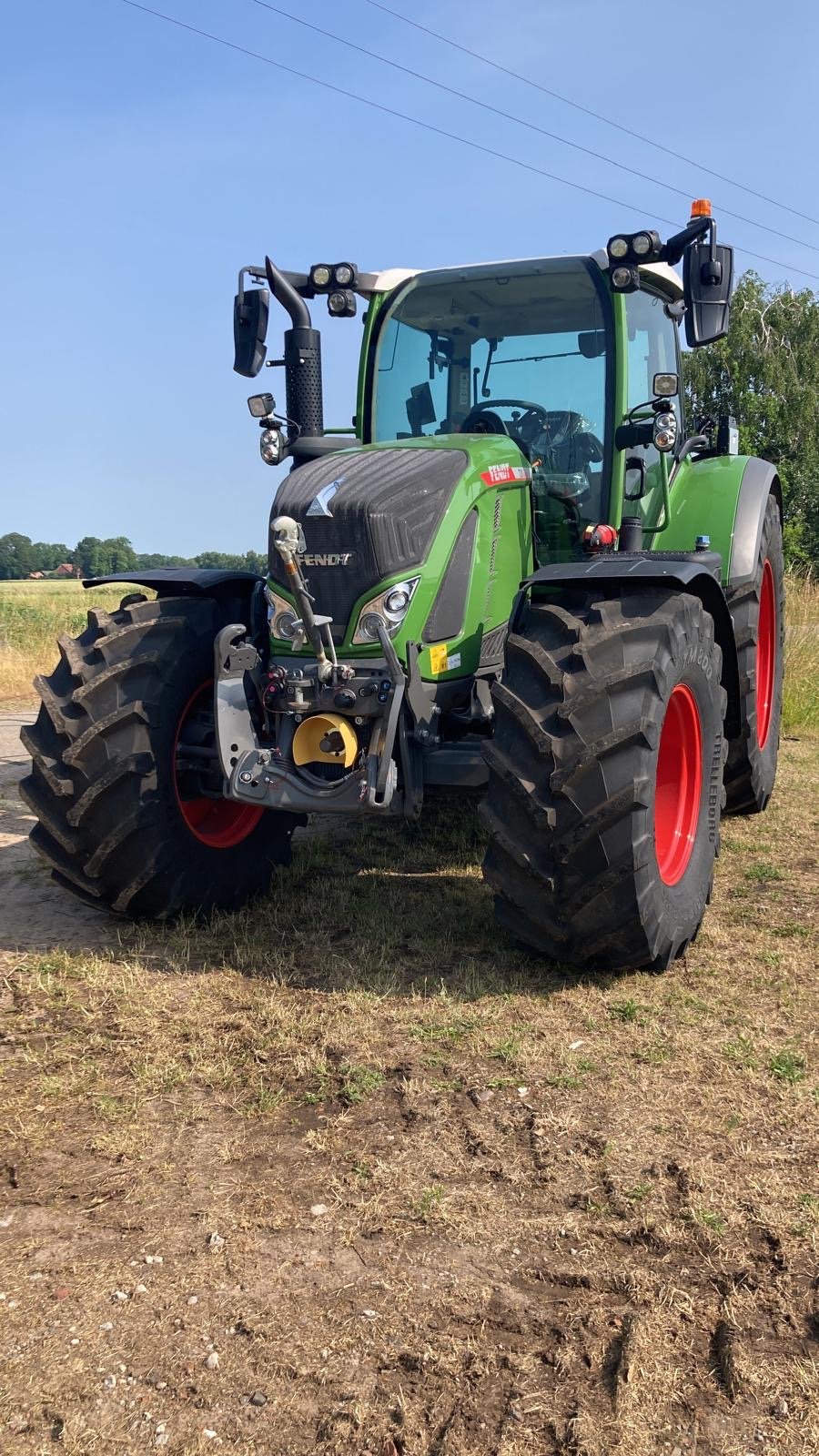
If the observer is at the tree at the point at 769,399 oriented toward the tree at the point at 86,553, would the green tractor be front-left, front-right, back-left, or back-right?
back-left

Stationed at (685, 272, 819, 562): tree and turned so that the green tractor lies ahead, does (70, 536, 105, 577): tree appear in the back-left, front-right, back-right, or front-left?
back-right

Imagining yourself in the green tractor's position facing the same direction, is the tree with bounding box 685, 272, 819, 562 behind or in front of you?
behind

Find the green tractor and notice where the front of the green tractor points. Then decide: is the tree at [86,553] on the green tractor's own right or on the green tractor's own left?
on the green tractor's own right

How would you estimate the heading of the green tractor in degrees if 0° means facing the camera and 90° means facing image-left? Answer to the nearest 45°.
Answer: approximately 45°
